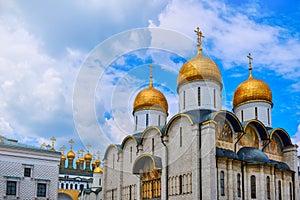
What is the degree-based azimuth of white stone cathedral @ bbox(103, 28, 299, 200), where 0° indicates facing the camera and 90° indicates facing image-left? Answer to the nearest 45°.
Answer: approximately 45°
